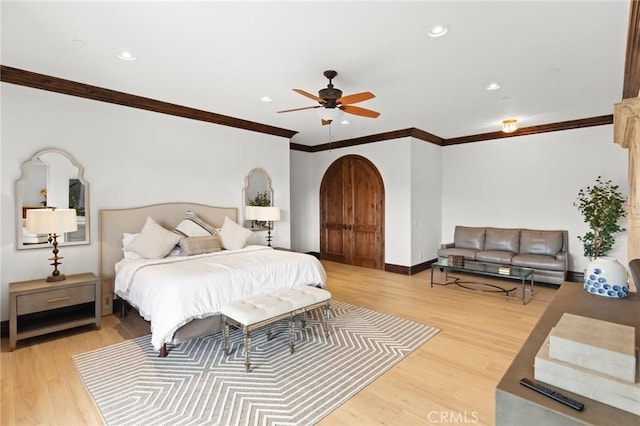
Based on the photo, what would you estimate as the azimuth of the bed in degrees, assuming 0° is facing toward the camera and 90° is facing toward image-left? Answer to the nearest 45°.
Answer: approximately 315°

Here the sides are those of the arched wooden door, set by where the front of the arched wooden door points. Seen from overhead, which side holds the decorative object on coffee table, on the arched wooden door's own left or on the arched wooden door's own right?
on the arched wooden door's own left

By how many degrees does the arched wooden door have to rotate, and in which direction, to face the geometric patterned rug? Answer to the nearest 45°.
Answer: approximately 45° to its left

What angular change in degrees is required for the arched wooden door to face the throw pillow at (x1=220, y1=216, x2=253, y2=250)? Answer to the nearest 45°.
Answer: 0° — it already faces it

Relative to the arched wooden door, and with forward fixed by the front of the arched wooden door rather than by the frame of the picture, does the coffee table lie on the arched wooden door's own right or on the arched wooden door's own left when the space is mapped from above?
on the arched wooden door's own left

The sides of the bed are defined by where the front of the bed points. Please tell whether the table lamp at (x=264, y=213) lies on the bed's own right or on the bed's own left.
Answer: on the bed's own left

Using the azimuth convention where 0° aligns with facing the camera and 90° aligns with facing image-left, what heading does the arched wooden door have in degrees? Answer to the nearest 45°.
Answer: approximately 45°
